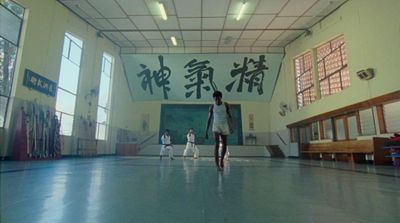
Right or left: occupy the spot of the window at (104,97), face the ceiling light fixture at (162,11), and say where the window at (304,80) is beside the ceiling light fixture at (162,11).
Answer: left

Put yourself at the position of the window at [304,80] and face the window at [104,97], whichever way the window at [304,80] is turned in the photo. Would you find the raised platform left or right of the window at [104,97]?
right

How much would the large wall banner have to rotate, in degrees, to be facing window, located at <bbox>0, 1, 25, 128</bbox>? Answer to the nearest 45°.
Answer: approximately 45° to its right

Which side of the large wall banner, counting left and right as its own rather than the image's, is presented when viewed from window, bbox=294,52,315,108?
left

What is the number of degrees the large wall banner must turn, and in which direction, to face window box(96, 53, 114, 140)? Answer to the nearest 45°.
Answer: approximately 90° to its right

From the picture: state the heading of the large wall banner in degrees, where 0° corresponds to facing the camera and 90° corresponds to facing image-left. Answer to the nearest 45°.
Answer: approximately 0°

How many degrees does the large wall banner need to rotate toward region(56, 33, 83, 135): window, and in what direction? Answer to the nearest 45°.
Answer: approximately 45° to its right
